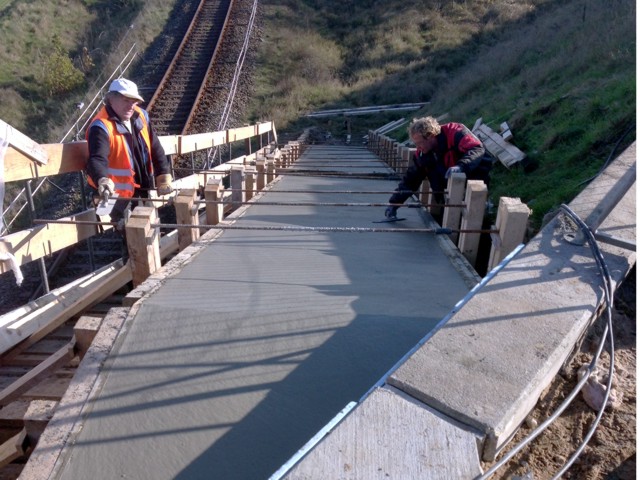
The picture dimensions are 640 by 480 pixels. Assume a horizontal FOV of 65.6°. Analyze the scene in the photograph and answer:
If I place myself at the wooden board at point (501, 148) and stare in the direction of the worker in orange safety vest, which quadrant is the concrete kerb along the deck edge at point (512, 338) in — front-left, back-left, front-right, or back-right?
front-left

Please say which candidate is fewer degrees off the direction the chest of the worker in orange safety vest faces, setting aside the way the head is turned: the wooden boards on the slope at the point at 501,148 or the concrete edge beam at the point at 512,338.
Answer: the concrete edge beam

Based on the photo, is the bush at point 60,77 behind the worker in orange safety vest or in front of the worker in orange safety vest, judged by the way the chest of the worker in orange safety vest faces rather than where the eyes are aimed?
behind

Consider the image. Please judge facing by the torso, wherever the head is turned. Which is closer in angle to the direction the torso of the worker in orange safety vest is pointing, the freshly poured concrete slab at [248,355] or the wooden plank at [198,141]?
the freshly poured concrete slab

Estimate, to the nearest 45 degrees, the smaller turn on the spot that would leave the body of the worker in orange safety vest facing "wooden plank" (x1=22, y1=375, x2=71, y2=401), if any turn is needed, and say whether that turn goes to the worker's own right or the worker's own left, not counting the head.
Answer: approximately 45° to the worker's own right

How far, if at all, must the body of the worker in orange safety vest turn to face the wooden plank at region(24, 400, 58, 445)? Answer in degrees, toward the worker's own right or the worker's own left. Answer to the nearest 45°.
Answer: approximately 45° to the worker's own right

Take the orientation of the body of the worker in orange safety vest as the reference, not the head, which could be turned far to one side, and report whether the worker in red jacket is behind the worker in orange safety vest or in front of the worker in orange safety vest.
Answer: in front

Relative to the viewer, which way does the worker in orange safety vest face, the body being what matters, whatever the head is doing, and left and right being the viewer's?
facing the viewer and to the right of the viewer

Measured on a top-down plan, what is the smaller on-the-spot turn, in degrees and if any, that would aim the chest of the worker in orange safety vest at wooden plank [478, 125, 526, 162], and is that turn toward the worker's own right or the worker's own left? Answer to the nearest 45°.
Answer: approximately 45° to the worker's own left

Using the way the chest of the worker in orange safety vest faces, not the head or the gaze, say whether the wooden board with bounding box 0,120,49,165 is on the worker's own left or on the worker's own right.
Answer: on the worker's own right

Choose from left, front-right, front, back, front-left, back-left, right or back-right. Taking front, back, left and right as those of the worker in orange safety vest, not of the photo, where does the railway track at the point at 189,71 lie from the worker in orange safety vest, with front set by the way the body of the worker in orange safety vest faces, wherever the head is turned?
back-left

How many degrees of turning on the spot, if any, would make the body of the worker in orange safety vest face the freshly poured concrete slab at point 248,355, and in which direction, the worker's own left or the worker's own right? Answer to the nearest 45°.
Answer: approximately 45° to the worker's own right

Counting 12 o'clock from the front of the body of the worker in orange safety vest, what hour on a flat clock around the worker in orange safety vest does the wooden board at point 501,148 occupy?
The wooden board is roughly at 10 o'clock from the worker in orange safety vest.

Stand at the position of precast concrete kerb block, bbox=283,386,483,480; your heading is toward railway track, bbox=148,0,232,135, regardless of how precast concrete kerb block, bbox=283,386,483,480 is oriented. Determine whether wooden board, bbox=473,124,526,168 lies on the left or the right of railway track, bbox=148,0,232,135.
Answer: right

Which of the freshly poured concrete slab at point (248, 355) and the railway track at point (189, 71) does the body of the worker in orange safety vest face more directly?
the freshly poured concrete slab

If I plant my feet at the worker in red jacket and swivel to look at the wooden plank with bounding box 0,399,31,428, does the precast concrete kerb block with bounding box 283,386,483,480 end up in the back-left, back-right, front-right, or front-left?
front-left

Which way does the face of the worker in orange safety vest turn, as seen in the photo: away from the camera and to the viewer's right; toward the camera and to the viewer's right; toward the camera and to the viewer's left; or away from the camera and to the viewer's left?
toward the camera and to the viewer's right

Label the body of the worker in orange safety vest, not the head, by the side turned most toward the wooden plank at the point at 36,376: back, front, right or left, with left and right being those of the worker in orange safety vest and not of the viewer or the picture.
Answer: right

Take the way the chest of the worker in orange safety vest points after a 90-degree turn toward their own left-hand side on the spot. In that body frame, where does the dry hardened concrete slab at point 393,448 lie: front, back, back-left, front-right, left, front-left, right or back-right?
back-right
